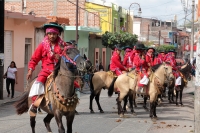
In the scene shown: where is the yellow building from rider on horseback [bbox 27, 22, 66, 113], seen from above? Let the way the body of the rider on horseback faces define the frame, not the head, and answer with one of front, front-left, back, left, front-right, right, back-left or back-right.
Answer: back-left

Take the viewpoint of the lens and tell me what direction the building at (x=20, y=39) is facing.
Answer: facing the viewer and to the right of the viewer

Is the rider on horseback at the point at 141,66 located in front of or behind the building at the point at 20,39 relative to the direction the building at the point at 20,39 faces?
in front

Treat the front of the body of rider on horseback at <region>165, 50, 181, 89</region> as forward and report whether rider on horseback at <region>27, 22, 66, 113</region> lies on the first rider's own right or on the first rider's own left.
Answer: on the first rider's own right

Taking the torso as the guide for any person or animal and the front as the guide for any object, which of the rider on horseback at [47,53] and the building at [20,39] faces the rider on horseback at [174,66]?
the building
